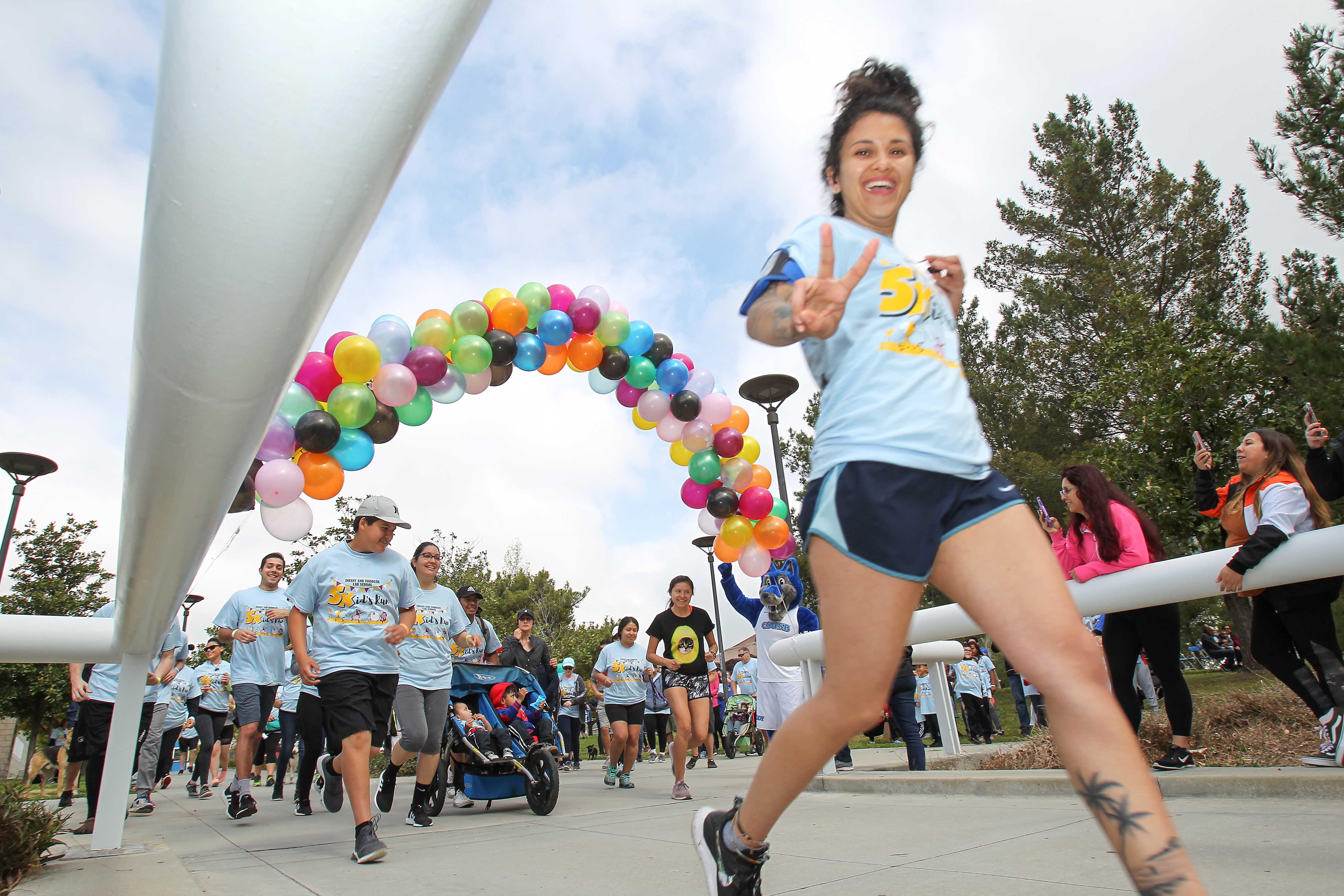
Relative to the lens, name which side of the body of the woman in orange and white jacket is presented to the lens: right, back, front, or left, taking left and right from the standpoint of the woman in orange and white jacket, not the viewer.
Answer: left

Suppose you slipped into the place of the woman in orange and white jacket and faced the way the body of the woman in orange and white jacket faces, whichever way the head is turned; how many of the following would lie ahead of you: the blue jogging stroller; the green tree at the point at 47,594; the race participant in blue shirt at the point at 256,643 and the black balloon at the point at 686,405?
4

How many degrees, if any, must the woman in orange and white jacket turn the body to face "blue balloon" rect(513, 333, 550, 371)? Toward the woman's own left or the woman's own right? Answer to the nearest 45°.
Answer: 0° — they already face it

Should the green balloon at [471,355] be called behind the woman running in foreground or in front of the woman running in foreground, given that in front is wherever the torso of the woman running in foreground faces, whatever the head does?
behind

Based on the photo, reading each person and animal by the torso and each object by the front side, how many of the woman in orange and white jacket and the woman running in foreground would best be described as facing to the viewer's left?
1

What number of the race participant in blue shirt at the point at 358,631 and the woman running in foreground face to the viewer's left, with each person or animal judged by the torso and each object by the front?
0

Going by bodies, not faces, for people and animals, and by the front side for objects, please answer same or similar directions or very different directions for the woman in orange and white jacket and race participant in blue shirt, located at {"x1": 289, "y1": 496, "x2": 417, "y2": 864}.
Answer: very different directions

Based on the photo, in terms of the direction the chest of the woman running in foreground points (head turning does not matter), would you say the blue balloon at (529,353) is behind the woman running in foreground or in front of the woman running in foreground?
behind

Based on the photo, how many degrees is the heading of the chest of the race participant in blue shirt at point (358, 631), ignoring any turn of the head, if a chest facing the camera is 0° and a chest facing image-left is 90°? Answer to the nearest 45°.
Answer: approximately 315°

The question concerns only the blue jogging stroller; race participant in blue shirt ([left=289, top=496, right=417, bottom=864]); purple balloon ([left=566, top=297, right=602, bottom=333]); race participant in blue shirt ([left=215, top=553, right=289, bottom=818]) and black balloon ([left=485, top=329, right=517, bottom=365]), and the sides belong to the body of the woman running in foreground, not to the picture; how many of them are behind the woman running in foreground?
5
